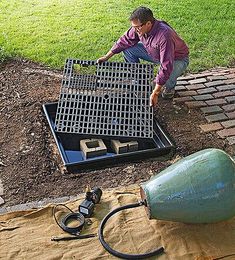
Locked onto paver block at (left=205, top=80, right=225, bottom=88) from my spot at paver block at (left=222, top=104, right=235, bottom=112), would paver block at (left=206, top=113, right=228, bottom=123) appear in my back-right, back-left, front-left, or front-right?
back-left

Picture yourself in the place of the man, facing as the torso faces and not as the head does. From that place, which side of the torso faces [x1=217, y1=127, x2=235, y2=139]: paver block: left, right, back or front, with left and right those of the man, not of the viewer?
left

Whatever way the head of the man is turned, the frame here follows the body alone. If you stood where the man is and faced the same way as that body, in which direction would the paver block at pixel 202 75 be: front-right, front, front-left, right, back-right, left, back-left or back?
back

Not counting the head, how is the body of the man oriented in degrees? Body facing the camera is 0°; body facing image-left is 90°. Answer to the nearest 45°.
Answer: approximately 45°

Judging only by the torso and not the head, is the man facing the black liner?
yes

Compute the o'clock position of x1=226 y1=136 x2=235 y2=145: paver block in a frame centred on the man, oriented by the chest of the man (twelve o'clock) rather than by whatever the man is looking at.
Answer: The paver block is roughly at 9 o'clock from the man.
